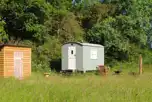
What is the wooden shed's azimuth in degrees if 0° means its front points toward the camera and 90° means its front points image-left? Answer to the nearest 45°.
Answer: approximately 0°
